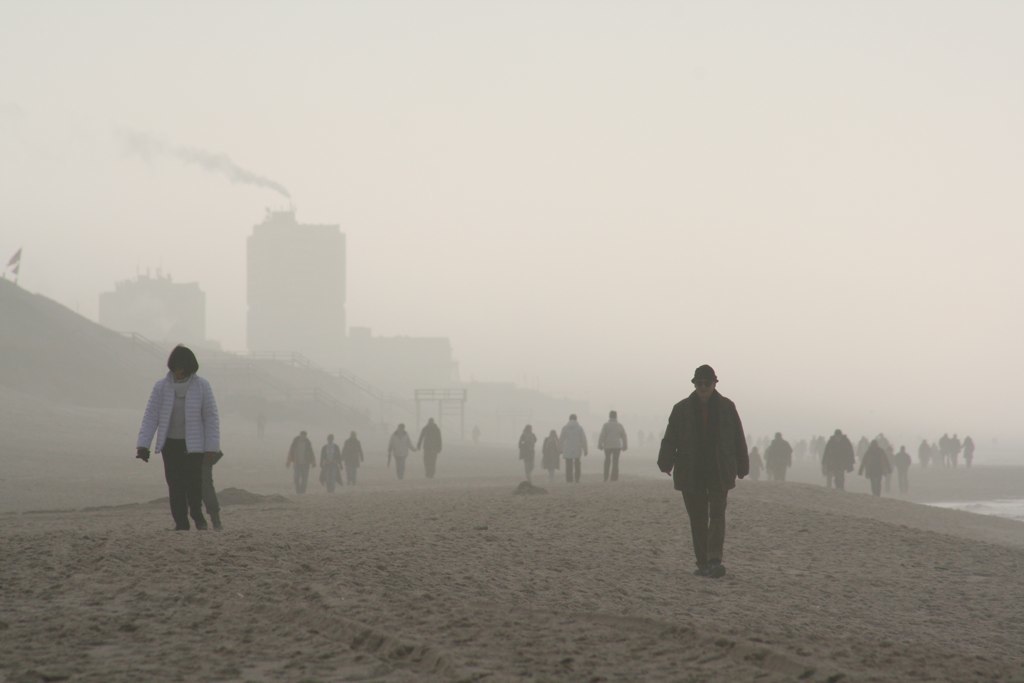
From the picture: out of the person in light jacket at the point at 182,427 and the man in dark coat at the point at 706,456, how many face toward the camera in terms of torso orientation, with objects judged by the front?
2

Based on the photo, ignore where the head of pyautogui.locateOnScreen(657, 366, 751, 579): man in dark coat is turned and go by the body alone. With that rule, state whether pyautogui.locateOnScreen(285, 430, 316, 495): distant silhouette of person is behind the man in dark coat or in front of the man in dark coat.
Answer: behind

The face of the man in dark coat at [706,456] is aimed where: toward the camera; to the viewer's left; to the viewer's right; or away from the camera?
toward the camera

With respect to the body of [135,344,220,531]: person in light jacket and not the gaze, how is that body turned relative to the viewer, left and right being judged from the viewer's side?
facing the viewer

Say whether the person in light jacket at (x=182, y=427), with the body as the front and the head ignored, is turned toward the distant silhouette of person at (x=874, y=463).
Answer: no

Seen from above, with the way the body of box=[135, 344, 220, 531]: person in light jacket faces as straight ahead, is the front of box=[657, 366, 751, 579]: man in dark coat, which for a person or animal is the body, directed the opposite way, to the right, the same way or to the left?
the same way

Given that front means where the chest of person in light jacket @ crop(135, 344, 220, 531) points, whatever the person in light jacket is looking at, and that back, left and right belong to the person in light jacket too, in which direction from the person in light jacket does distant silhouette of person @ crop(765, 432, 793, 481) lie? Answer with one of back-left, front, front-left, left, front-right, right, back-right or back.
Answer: back-left

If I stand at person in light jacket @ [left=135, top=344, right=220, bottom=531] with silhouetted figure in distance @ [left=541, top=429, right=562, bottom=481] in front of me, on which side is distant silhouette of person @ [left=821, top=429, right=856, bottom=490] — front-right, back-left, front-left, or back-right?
front-right

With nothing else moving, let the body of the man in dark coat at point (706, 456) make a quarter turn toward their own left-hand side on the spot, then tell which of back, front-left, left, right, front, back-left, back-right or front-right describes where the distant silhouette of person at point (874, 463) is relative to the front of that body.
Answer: left

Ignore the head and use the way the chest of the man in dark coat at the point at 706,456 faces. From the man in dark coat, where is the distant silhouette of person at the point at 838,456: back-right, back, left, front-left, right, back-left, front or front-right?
back

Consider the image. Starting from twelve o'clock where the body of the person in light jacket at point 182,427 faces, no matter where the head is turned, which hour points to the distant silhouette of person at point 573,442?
The distant silhouette of person is roughly at 7 o'clock from the person in light jacket.

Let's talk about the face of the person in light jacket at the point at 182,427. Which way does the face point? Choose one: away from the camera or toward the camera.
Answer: toward the camera

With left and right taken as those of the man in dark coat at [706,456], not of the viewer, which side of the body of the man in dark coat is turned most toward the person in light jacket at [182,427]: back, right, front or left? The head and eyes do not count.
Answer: right

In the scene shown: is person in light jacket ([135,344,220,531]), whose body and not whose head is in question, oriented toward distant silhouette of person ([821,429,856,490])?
no
